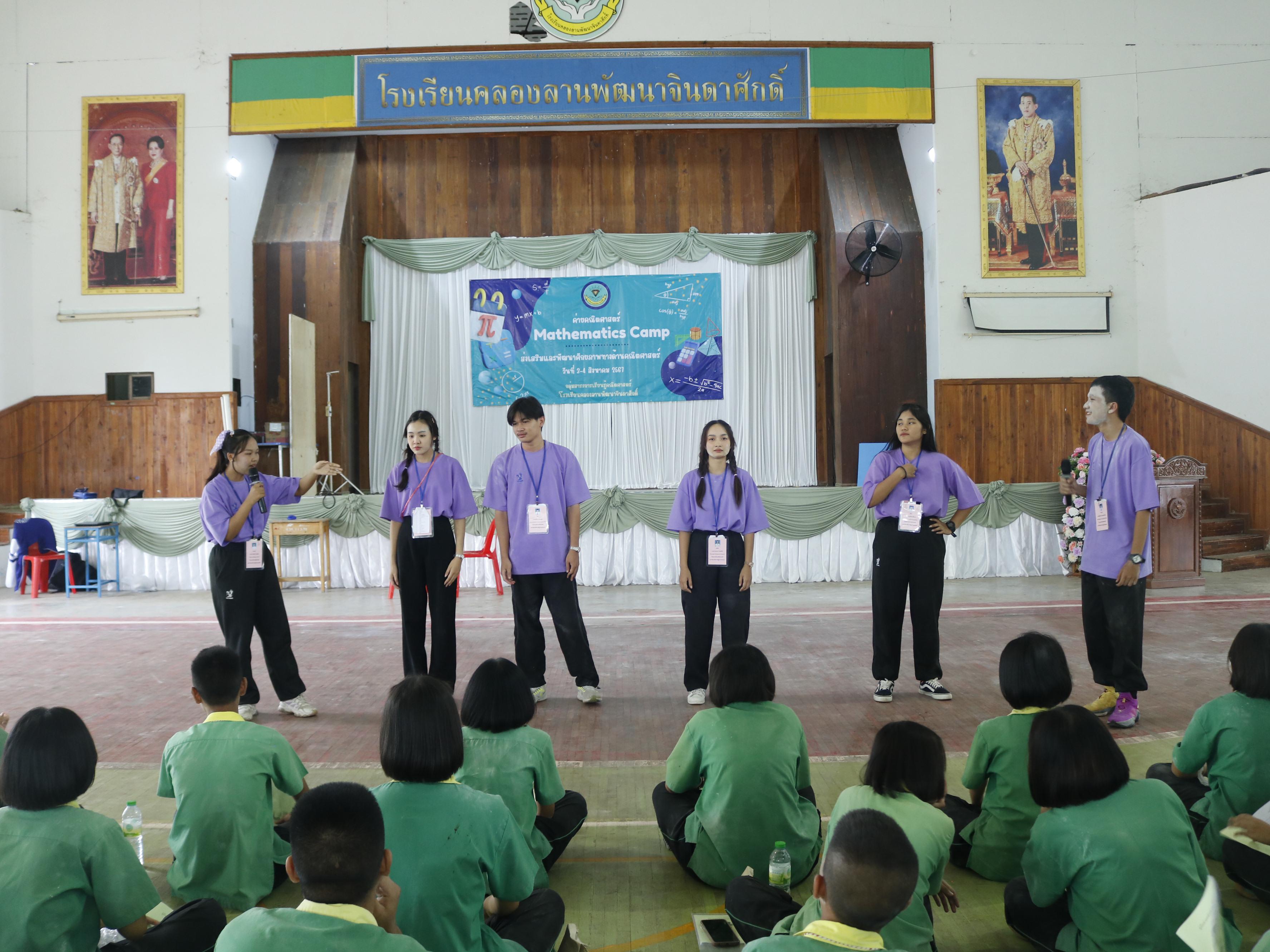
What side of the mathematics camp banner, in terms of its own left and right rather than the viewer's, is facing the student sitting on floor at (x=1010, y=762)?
front

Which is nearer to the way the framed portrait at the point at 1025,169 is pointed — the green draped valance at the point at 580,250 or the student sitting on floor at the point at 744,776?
the student sitting on floor

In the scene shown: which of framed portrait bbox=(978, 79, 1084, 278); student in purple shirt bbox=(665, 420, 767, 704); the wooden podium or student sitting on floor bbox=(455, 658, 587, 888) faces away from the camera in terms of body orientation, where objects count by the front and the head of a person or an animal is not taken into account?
the student sitting on floor

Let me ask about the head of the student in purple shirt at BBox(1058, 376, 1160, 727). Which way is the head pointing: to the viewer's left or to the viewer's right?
to the viewer's left

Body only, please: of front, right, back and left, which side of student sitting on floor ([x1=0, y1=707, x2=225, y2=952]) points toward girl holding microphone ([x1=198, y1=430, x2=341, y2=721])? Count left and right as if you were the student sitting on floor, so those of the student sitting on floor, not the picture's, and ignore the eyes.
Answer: front

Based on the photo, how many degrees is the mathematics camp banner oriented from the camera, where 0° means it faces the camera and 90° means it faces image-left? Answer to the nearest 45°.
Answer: approximately 0°

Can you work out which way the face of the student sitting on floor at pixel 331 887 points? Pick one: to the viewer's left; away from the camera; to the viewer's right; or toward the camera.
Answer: away from the camera

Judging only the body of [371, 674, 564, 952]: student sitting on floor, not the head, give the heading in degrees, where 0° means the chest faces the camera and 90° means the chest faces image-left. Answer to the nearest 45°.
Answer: approximately 180°

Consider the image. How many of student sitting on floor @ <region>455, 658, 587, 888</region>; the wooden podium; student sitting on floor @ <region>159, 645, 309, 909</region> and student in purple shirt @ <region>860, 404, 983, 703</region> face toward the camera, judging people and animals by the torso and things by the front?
2

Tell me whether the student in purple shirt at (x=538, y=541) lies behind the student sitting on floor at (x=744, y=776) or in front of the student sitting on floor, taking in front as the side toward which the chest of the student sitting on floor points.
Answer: in front

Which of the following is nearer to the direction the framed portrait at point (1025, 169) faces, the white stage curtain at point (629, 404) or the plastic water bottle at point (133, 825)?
the plastic water bottle

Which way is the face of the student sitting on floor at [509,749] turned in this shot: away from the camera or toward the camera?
away from the camera

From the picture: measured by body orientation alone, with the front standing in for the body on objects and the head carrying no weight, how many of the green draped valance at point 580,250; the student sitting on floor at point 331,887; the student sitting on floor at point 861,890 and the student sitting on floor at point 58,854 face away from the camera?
3

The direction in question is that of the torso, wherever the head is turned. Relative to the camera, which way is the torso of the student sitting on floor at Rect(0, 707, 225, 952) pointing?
away from the camera
